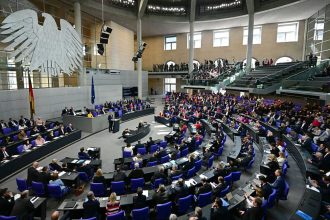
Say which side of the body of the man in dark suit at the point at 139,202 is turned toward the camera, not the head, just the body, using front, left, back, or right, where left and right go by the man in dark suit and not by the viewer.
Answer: back

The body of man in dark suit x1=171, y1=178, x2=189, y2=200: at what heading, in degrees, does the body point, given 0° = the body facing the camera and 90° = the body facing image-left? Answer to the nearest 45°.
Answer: approximately 135°

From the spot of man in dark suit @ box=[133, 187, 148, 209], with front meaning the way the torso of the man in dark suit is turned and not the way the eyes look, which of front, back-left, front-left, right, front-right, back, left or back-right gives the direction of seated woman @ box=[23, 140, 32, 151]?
front-left

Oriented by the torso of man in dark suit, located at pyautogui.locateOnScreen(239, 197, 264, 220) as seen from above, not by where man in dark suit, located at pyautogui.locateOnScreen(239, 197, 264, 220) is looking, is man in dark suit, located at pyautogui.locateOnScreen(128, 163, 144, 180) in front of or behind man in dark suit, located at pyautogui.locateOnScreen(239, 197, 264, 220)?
in front

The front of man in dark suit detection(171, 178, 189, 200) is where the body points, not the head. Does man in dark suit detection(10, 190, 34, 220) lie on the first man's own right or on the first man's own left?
on the first man's own left

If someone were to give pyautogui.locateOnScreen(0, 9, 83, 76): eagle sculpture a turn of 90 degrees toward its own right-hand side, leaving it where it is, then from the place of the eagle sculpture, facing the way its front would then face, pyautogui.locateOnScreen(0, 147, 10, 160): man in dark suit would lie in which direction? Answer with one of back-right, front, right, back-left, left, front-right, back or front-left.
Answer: front-left

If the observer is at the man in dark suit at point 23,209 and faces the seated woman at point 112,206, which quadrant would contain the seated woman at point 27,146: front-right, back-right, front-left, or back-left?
back-left

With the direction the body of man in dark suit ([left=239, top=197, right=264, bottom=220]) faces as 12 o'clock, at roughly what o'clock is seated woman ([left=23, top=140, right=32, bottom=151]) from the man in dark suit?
The seated woman is roughly at 11 o'clock from the man in dark suit.

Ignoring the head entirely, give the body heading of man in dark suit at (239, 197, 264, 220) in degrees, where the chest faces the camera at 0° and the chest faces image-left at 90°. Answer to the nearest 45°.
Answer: approximately 135°

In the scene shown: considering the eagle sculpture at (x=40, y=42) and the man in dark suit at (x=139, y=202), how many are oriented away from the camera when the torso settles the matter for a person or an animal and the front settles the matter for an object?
1

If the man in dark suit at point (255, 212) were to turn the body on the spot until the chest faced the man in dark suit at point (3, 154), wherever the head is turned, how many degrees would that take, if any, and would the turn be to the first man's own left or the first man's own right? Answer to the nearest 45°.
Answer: approximately 45° to the first man's own left

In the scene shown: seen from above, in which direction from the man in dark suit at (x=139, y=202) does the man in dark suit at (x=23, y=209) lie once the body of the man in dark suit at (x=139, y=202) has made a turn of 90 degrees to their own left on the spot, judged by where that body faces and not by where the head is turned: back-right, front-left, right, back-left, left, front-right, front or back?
front

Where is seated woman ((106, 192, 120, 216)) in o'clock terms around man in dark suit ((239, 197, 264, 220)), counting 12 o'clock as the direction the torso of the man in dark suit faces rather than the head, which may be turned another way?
The seated woman is roughly at 10 o'clock from the man in dark suit.

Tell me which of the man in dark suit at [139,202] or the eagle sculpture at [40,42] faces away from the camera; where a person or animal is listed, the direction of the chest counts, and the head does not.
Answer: the man in dark suit
